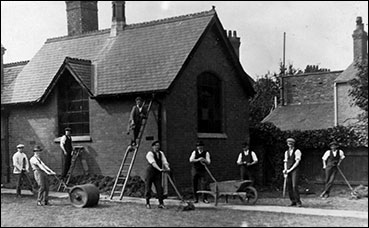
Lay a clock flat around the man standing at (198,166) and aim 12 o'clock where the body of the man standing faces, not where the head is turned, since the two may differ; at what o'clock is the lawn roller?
The lawn roller is roughly at 2 o'clock from the man standing.

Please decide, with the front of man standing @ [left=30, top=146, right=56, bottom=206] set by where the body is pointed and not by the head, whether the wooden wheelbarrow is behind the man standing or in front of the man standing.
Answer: in front

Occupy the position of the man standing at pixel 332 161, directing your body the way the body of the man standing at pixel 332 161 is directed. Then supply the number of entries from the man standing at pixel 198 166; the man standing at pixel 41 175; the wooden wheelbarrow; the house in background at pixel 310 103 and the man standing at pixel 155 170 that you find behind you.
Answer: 1

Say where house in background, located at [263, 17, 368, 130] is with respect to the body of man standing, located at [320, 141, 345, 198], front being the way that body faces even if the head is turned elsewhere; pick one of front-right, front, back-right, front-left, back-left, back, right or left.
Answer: back

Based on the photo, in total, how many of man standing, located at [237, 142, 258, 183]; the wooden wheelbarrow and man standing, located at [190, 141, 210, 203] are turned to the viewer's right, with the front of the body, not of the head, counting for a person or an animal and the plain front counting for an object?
1

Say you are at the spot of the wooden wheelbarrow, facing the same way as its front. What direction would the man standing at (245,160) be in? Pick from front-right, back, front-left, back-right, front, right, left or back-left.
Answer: left

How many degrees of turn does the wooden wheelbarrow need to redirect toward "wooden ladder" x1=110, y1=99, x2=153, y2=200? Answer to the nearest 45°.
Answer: approximately 135° to its left

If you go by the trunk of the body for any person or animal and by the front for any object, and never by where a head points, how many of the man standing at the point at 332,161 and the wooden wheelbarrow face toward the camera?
1

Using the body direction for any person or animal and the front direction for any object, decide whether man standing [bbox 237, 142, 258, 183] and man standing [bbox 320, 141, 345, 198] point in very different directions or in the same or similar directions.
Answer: same or similar directions

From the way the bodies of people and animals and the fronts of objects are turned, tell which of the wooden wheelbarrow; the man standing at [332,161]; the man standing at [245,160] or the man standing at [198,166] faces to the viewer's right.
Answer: the wooden wheelbarrow

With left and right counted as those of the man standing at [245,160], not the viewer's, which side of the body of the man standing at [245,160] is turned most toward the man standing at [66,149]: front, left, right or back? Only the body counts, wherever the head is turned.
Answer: right

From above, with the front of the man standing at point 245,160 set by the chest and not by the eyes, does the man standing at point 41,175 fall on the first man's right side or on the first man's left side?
on the first man's right side

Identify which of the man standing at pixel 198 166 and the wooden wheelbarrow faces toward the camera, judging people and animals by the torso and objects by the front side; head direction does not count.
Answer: the man standing

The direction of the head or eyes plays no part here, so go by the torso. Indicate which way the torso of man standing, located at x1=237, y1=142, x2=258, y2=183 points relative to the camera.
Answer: toward the camera

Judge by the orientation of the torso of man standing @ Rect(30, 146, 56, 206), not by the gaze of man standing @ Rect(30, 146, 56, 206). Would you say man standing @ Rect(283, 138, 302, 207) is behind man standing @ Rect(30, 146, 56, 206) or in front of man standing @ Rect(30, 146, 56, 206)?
in front

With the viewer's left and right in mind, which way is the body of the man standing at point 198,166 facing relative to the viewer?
facing the viewer

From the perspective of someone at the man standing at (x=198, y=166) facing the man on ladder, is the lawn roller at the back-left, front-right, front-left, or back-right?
front-left

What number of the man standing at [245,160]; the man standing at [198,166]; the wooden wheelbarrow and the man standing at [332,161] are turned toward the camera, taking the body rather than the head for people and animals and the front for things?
3
